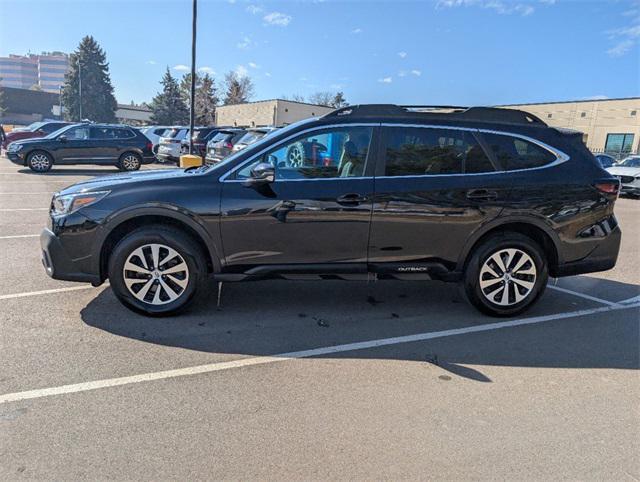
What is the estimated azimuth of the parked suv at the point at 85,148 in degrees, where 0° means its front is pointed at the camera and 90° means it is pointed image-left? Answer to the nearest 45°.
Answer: approximately 90°

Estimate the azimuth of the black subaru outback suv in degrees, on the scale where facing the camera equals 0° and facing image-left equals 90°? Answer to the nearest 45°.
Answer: approximately 90°

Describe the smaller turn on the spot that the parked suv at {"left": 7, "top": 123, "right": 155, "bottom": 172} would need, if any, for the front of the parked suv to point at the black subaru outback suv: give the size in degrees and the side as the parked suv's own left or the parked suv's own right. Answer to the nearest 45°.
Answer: approximately 90° to the parked suv's own left

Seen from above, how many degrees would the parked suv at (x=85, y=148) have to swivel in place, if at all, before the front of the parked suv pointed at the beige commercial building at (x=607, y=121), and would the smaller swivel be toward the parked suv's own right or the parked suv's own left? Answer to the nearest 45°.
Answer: approximately 180°

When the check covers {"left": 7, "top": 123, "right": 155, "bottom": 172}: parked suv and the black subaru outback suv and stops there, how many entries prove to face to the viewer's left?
2

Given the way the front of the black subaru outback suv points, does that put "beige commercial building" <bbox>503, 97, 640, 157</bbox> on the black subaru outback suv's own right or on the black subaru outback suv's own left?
on the black subaru outback suv's own right

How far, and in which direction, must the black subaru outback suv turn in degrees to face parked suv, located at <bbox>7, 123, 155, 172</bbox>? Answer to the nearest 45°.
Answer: approximately 45° to its right
